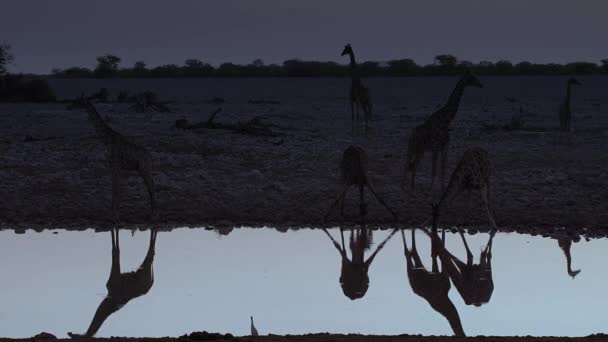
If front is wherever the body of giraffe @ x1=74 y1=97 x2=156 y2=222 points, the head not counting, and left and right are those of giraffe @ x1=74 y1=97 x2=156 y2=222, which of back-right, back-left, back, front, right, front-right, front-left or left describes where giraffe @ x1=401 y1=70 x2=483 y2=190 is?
back

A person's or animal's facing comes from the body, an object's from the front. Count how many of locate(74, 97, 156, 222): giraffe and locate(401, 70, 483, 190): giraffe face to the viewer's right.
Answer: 1

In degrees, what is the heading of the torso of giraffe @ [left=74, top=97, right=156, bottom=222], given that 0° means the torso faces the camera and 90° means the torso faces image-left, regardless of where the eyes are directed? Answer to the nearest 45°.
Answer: approximately 90°

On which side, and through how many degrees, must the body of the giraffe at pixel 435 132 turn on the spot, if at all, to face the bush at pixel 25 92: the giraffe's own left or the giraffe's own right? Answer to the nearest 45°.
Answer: approximately 135° to the giraffe's own left

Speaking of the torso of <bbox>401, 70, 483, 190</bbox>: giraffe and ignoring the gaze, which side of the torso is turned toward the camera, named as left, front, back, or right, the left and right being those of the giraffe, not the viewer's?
right

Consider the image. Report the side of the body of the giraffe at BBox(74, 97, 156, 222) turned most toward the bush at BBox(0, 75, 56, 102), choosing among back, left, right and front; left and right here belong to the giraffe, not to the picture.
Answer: right
